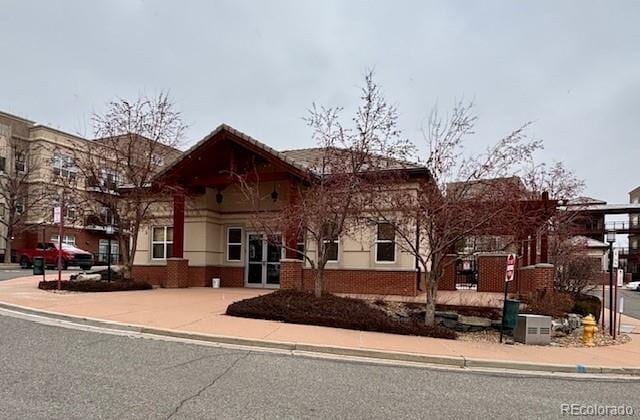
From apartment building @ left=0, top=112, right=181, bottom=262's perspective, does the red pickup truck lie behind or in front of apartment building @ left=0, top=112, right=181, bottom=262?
in front

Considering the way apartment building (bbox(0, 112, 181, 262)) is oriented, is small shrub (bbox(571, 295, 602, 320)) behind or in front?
in front

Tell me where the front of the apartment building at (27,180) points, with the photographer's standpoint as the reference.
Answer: facing the viewer and to the right of the viewer

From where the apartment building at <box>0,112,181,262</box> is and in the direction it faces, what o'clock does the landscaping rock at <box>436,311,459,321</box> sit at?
The landscaping rock is roughly at 1 o'clock from the apartment building.

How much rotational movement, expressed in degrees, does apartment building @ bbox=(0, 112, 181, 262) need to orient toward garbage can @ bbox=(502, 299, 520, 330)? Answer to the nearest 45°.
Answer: approximately 45° to its right

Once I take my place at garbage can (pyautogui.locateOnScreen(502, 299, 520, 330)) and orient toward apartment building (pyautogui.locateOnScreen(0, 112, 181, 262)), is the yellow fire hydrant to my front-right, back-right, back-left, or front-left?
back-right

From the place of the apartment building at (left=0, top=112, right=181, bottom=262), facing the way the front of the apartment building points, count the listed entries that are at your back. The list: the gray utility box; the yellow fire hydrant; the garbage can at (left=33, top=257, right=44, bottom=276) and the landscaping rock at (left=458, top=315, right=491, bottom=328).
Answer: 0
